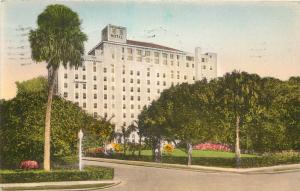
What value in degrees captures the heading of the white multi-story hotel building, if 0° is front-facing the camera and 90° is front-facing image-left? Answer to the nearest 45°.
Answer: approximately 315°
